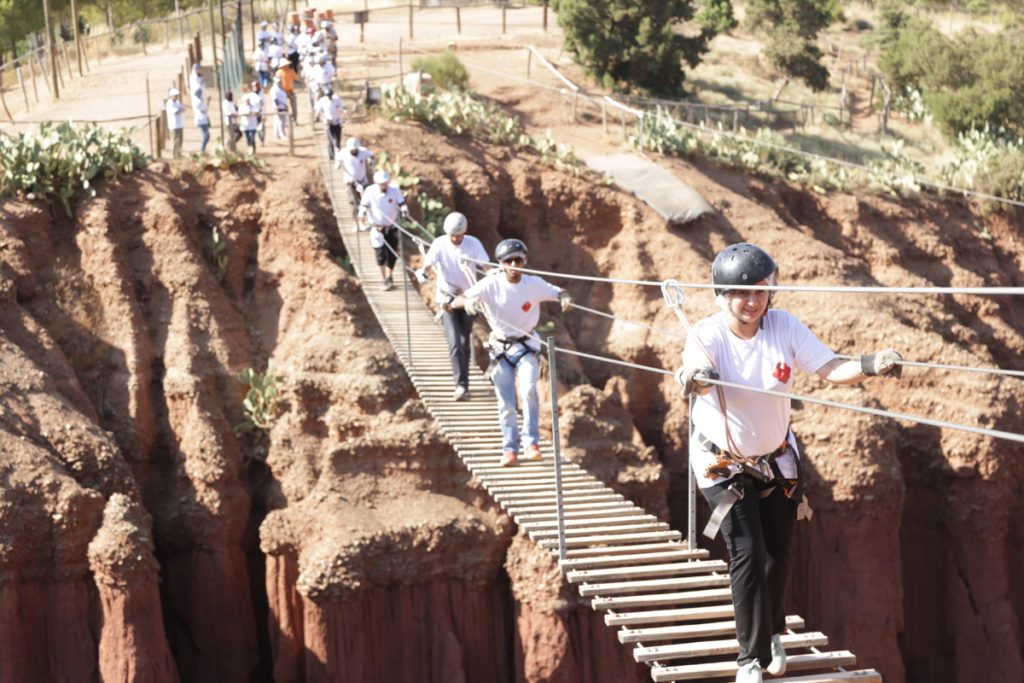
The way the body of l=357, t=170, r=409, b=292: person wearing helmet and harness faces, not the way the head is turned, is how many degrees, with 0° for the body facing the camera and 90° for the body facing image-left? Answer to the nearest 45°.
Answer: approximately 0°

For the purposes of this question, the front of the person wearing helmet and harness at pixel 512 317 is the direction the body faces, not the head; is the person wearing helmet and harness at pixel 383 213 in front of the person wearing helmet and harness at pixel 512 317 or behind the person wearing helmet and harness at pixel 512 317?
behind

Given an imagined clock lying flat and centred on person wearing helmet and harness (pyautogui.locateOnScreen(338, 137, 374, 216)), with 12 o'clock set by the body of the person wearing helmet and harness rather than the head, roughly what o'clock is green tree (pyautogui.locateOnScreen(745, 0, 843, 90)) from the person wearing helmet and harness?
The green tree is roughly at 7 o'clock from the person wearing helmet and harness.

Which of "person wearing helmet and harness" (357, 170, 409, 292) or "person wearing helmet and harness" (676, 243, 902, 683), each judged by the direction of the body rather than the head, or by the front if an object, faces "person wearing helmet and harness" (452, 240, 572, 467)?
"person wearing helmet and harness" (357, 170, 409, 292)

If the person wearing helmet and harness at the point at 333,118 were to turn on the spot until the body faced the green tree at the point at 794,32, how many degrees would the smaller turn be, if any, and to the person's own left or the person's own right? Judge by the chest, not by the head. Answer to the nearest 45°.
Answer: approximately 135° to the person's own left

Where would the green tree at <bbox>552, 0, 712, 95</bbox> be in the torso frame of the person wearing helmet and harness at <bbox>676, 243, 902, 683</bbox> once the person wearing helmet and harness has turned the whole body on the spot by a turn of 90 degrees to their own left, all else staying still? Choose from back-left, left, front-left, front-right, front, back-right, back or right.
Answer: left

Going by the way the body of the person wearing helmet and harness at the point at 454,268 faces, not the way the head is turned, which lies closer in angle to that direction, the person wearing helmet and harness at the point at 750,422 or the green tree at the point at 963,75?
the person wearing helmet and harness

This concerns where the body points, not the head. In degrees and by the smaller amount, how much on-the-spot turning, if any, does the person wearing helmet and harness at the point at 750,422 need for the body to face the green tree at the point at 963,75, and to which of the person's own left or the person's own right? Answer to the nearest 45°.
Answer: approximately 180°

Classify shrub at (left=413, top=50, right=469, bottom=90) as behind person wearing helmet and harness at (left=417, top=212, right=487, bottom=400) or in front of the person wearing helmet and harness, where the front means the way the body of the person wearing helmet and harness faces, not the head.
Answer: behind
